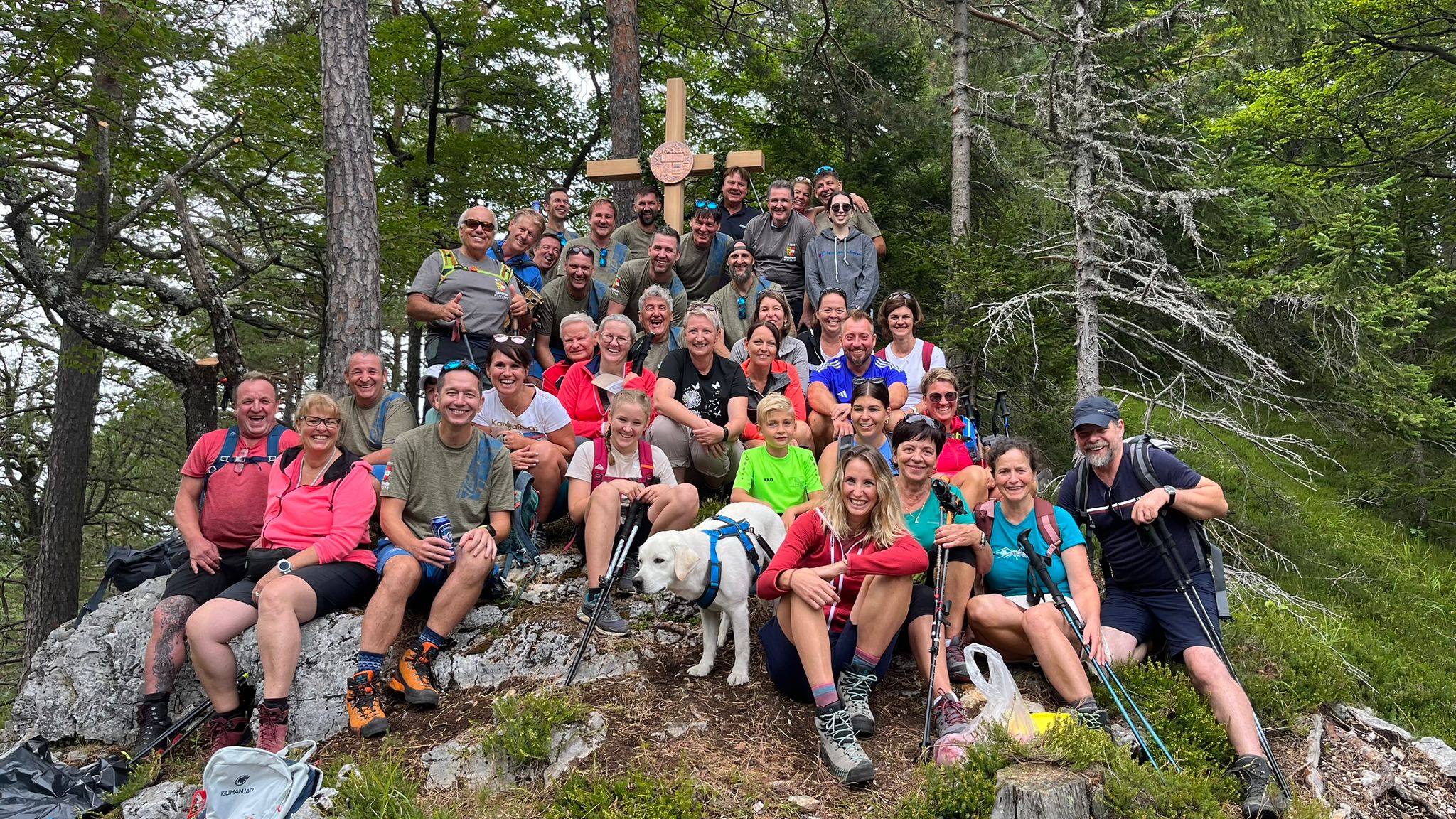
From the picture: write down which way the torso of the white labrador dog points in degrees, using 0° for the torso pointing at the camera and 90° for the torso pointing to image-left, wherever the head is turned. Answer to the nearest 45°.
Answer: approximately 45°

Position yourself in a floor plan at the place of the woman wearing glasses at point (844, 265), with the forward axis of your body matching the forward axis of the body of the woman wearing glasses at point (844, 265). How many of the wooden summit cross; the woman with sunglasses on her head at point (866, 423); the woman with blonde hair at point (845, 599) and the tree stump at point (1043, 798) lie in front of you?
3

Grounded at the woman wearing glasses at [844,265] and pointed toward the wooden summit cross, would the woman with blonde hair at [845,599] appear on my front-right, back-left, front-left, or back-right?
back-left

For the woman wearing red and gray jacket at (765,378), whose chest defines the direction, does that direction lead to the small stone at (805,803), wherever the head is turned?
yes

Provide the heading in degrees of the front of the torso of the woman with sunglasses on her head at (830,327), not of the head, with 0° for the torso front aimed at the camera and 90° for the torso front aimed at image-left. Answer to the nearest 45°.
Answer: approximately 0°

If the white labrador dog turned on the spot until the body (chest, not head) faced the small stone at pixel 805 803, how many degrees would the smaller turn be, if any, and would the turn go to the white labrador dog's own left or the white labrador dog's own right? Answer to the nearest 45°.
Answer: approximately 90° to the white labrador dog's own left

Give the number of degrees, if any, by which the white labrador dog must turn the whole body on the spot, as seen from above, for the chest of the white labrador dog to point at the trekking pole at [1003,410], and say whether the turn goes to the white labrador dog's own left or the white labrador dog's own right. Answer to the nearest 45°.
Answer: approximately 180°

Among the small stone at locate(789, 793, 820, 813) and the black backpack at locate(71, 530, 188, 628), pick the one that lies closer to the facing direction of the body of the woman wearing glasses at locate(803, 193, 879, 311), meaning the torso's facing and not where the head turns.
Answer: the small stone
